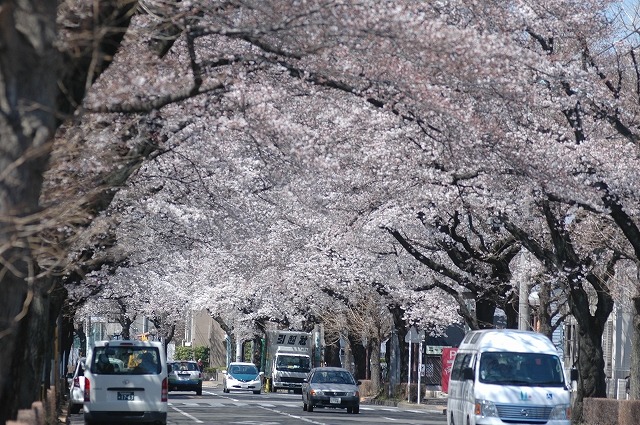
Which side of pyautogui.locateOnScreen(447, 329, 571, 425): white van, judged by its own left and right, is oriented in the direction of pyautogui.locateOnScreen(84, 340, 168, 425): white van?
right

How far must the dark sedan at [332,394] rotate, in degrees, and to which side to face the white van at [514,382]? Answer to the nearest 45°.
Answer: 0° — it already faces it

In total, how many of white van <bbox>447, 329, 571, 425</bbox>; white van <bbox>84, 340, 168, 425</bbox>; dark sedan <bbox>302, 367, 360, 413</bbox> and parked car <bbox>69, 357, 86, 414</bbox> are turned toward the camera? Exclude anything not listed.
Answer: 2

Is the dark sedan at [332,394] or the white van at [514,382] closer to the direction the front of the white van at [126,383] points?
the dark sedan

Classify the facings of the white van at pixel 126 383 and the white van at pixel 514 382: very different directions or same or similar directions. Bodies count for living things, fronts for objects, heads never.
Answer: very different directions

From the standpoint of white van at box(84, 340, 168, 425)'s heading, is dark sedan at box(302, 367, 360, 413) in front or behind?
in front

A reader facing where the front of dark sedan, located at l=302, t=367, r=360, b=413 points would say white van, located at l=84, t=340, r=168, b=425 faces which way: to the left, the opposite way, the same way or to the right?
the opposite way

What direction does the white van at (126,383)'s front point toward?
away from the camera

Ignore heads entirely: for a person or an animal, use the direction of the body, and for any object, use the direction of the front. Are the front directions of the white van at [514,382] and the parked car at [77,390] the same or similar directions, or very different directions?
very different directions

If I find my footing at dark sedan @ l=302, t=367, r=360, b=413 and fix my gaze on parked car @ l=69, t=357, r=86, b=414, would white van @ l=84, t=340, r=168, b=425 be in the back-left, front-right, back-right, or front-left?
front-left

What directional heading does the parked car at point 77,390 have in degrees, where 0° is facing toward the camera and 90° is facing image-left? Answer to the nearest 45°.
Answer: approximately 180°

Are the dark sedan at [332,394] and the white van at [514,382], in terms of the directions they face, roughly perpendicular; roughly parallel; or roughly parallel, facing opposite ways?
roughly parallel

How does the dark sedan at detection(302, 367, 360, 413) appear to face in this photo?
toward the camera

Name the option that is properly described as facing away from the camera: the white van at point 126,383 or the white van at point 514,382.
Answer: the white van at point 126,383

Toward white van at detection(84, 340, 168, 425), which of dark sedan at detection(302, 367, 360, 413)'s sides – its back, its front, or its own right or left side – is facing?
front

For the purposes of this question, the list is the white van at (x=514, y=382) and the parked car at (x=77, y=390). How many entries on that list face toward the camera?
1
